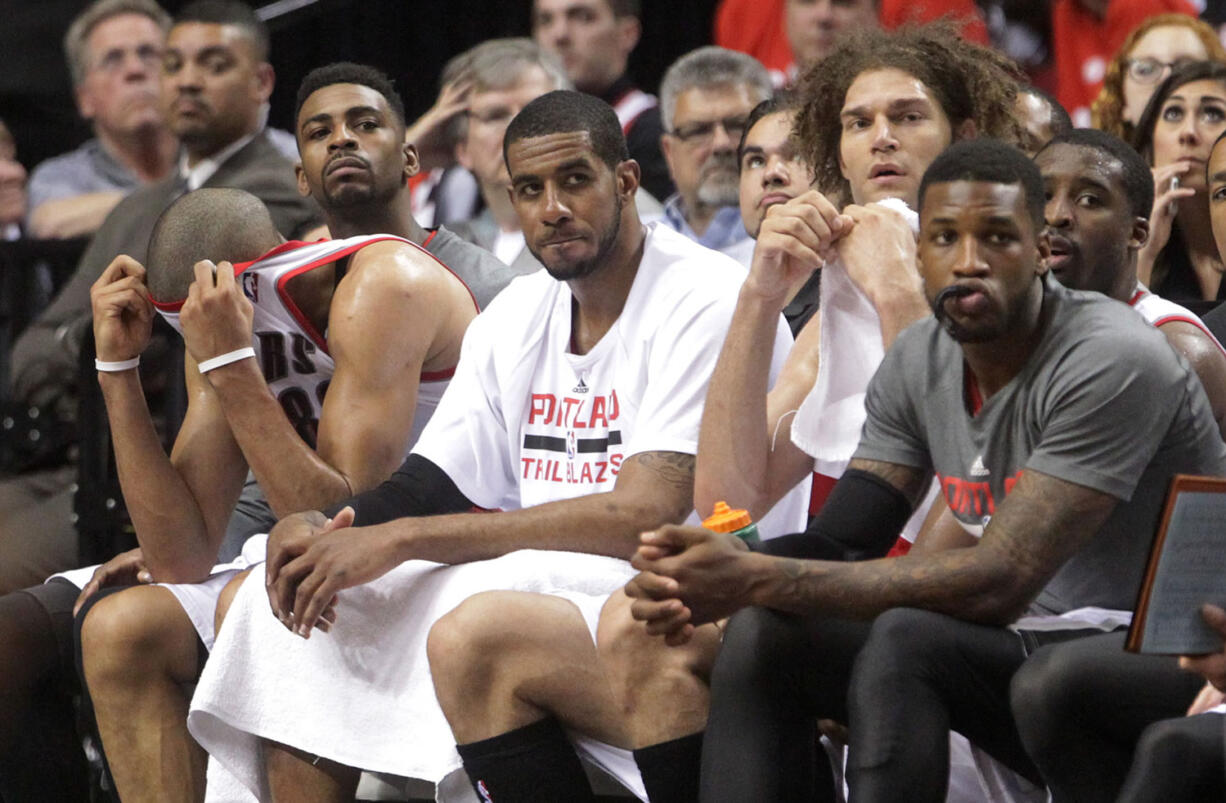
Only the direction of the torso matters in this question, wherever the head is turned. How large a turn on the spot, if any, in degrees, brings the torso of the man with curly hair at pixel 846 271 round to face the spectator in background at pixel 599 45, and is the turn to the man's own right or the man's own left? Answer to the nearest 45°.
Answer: approximately 135° to the man's own right

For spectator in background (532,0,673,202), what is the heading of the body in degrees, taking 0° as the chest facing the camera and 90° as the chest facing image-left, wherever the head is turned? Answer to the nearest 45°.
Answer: approximately 45°

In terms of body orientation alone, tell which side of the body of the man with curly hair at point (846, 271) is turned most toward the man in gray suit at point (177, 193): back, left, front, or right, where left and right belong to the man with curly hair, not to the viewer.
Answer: right

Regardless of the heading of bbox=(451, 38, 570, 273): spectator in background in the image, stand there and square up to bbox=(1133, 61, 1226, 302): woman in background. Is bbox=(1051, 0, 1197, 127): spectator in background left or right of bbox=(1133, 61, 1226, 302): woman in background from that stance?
left

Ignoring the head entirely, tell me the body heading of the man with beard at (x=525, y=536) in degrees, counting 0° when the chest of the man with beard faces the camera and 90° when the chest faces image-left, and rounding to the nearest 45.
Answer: approximately 45°
